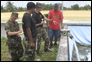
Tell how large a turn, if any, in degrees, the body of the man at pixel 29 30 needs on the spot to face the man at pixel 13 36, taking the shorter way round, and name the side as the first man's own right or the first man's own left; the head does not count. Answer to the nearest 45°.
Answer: approximately 135° to the first man's own left

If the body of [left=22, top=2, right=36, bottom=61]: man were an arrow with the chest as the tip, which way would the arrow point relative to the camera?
to the viewer's right
